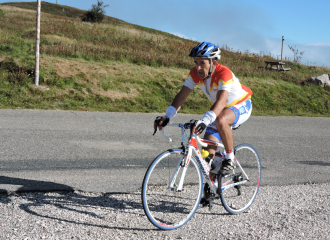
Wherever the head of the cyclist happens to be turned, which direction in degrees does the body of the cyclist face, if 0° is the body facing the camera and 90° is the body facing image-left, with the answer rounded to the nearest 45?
approximately 45°

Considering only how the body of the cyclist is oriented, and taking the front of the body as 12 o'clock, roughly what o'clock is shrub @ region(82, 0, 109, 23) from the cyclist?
The shrub is roughly at 4 o'clock from the cyclist.

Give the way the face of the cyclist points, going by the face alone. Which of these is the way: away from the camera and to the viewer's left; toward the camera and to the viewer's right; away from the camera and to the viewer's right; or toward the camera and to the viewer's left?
toward the camera and to the viewer's left

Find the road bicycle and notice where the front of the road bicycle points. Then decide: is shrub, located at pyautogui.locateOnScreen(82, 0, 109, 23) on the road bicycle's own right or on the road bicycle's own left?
on the road bicycle's own right

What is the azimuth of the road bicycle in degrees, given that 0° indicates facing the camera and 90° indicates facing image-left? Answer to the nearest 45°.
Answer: approximately 45°
